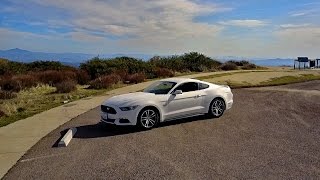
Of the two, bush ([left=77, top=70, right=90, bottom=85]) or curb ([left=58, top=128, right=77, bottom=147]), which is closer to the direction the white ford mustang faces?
the curb

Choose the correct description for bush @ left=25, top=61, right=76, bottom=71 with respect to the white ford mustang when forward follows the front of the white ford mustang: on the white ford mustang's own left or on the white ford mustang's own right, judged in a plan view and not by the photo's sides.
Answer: on the white ford mustang's own right

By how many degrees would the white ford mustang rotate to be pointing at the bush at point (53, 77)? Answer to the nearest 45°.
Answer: approximately 90° to its right

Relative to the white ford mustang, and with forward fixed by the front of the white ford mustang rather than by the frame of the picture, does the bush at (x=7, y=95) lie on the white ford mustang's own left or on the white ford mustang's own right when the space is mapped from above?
on the white ford mustang's own right

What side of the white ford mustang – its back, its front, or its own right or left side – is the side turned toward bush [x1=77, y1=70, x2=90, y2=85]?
right

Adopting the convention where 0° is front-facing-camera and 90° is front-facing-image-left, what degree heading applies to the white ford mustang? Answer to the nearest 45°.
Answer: approximately 45°

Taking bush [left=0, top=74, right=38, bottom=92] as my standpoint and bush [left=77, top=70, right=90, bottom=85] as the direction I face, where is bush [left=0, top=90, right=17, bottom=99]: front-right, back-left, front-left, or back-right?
back-right

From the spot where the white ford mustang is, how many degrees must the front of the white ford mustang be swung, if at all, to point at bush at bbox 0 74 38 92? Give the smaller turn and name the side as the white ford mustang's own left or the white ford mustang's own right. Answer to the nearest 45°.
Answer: approximately 90° to the white ford mustang's own right
